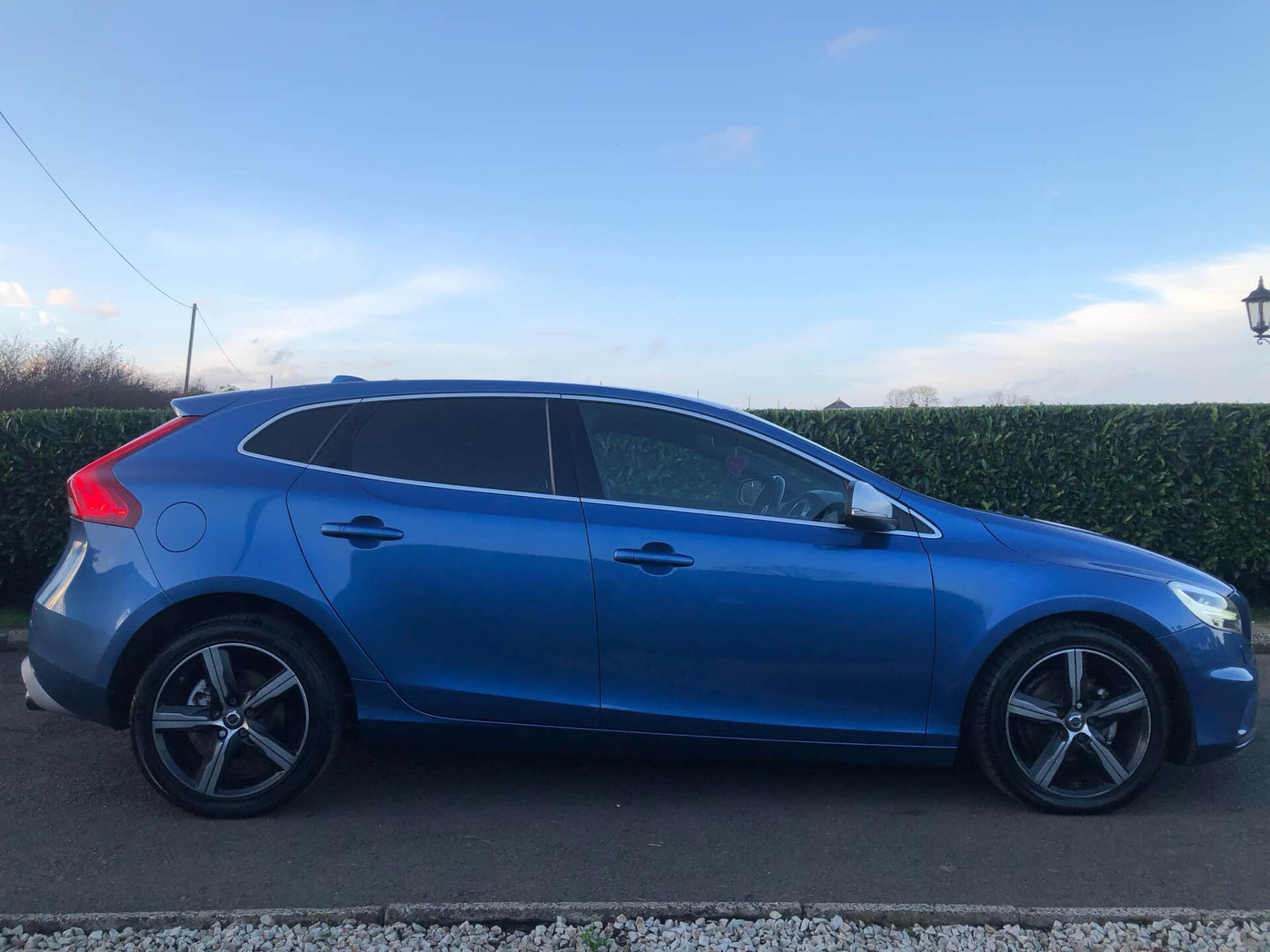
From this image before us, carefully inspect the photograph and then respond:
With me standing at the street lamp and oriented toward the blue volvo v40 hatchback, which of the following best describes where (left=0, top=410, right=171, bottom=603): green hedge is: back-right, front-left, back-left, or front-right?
front-right

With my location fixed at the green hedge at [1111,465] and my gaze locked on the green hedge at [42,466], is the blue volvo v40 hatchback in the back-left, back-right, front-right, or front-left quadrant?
front-left

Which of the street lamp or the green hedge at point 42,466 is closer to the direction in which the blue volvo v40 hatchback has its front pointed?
the street lamp

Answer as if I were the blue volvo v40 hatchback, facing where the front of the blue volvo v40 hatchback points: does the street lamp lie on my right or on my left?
on my left

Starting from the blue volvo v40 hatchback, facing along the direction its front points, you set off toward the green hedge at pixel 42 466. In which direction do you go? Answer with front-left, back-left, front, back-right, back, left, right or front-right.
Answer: back-left

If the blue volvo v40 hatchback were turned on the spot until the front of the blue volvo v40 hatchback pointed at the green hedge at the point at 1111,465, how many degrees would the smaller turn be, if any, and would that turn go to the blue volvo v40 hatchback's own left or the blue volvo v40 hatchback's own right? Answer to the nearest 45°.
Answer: approximately 45° to the blue volvo v40 hatchback's own left

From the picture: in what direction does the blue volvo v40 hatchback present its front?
to the viewer's right

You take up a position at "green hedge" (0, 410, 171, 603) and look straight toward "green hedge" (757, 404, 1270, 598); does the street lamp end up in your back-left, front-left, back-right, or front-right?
front-left

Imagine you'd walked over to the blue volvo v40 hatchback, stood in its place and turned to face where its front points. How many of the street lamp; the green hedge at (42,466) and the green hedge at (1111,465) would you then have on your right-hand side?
0
